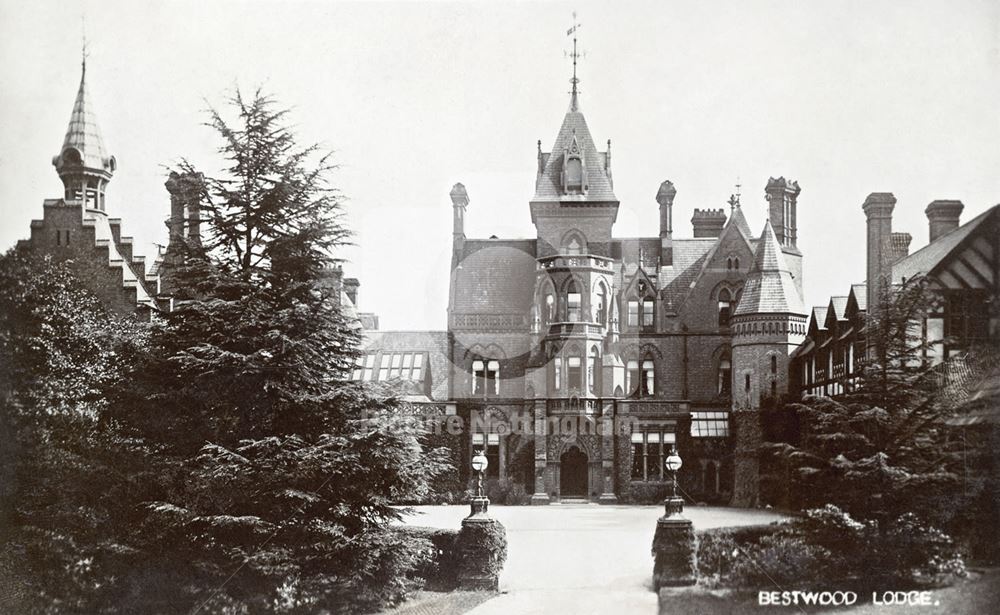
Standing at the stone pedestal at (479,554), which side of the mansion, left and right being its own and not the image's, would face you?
front

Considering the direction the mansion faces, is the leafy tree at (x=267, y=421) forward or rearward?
forward

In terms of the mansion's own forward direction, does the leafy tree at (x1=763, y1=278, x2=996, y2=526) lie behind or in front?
in front

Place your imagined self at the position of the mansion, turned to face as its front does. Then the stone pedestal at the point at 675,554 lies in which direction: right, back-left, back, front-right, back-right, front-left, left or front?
front

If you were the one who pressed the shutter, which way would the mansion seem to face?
facing the viewer

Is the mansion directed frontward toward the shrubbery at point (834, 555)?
yes
